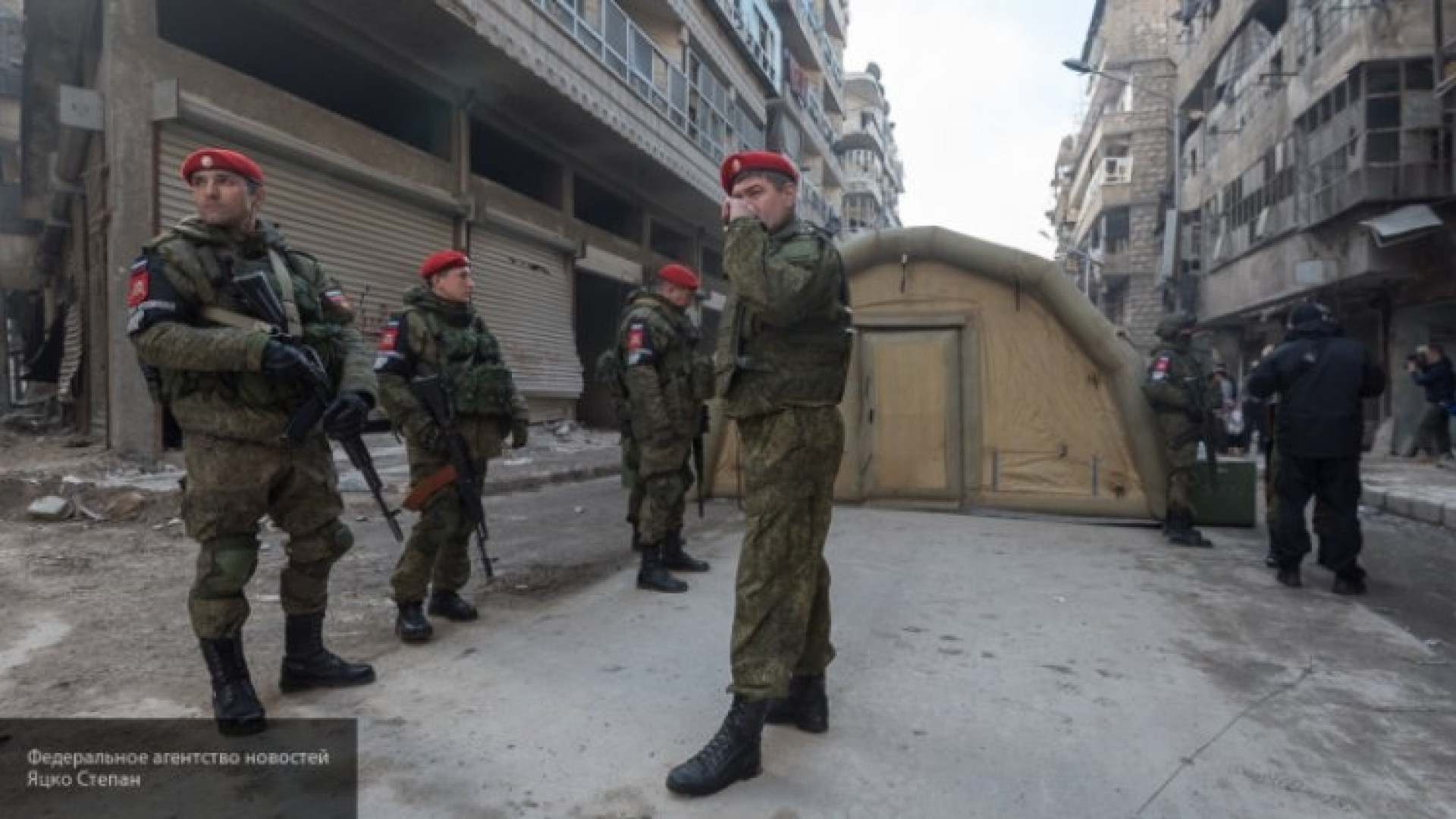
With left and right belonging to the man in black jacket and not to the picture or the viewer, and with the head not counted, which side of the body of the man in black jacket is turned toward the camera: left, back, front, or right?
back

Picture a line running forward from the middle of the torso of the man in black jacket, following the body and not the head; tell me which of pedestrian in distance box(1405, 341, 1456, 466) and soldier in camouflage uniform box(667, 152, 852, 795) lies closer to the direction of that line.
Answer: the pedestrian in distance

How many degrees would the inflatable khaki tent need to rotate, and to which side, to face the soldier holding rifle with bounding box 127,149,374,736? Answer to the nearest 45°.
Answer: approximately 45° to its right

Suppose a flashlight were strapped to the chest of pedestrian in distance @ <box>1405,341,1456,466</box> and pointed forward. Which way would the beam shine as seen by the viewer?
to the viewer's left

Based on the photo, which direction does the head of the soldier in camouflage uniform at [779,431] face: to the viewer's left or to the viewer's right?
to the viewer's left

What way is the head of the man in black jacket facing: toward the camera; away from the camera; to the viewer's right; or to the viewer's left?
away from the camera

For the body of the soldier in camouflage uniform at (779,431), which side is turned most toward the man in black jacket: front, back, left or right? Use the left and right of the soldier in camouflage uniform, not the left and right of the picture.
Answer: back

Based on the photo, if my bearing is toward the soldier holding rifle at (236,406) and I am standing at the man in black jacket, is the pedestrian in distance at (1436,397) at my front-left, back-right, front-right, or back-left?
back-right
